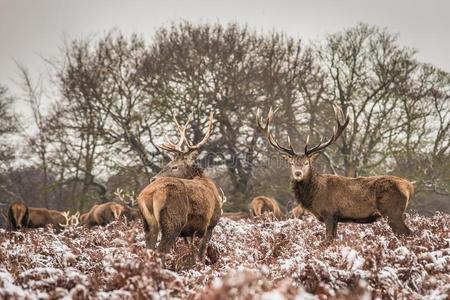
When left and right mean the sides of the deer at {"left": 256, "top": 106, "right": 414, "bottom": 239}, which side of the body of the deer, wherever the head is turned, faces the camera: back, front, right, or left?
left

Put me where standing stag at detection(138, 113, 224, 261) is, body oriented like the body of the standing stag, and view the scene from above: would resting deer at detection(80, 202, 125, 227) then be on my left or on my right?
on my left

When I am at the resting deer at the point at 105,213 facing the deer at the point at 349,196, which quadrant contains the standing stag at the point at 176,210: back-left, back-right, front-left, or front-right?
front-right

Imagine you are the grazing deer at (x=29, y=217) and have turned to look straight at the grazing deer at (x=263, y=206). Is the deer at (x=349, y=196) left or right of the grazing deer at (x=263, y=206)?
right

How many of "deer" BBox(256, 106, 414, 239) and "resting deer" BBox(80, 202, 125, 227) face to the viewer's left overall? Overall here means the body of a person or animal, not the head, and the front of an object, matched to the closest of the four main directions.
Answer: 2

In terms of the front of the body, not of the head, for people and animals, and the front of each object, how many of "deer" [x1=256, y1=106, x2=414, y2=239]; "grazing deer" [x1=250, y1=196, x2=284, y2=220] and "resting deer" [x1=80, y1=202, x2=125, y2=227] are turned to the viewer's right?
1
